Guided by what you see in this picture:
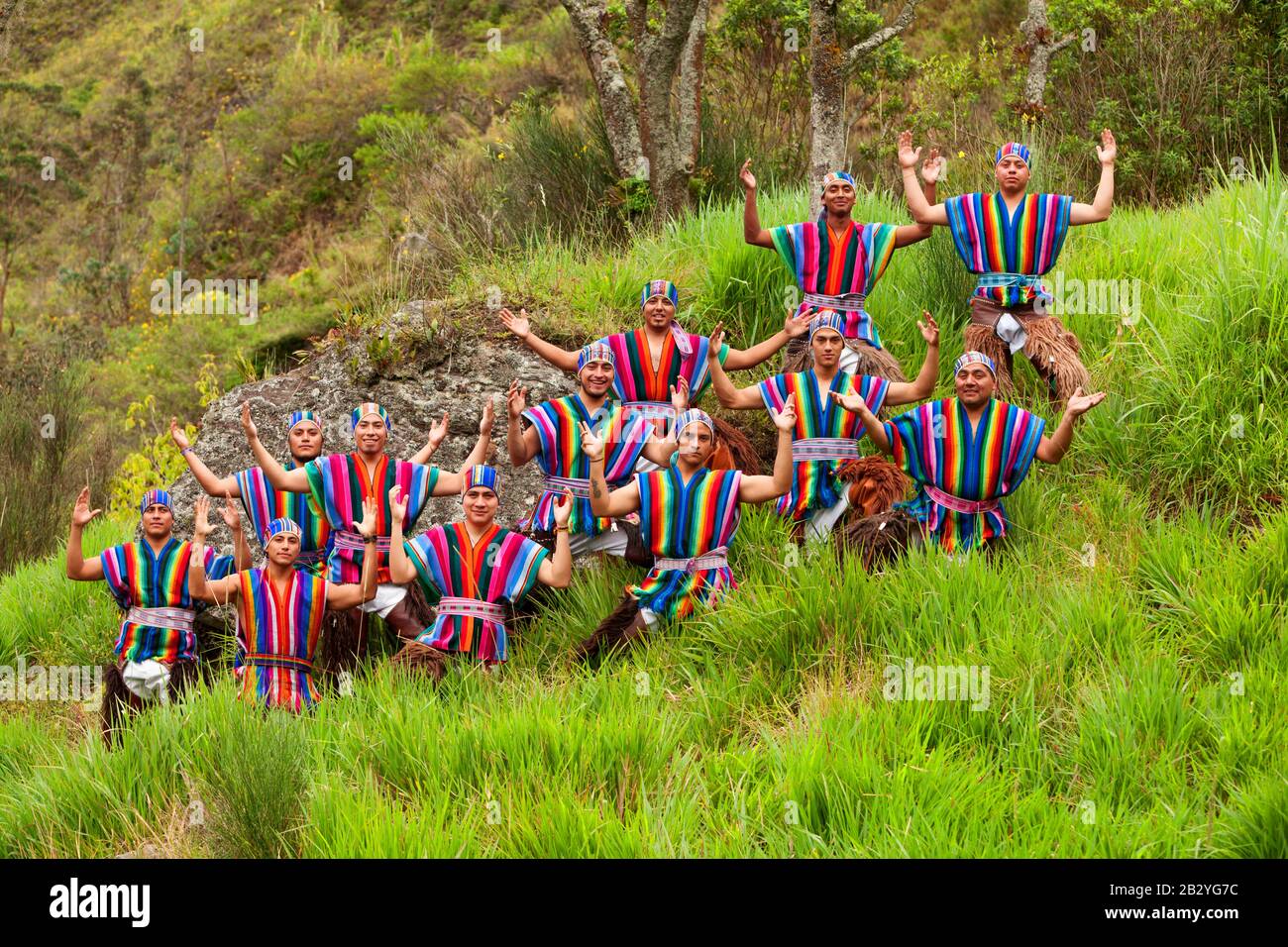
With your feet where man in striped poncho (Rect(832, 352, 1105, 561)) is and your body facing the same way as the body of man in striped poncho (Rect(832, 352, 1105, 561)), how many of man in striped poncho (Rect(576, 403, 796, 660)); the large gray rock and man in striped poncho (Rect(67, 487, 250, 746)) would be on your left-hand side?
0

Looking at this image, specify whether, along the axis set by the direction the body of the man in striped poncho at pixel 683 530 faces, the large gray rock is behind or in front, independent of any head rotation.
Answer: behind

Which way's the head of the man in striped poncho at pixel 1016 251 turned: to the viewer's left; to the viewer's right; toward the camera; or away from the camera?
toward the camera

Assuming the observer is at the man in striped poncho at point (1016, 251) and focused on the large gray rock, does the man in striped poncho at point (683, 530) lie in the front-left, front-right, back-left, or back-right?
front-left

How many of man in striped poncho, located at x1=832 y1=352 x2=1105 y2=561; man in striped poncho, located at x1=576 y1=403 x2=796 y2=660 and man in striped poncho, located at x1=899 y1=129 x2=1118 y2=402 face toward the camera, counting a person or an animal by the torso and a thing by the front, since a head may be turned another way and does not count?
3

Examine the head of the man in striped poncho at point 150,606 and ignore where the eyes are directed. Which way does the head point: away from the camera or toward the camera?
toward the camera

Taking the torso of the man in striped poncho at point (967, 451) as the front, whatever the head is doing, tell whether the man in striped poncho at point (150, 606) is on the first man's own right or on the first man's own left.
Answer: on the first man's own right

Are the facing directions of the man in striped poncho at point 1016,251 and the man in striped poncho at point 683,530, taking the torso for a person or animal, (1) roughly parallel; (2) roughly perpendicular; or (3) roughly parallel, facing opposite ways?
roughly parallel

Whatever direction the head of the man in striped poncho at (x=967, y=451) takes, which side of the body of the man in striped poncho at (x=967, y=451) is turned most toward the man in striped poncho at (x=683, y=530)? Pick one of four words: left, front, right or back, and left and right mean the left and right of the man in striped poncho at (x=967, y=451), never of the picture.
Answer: right

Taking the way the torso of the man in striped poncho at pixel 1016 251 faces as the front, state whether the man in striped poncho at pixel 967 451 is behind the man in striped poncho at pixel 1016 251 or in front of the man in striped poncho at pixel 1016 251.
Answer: in front

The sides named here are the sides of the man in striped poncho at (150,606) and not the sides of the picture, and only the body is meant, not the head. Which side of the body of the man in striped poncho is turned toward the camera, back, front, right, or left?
front

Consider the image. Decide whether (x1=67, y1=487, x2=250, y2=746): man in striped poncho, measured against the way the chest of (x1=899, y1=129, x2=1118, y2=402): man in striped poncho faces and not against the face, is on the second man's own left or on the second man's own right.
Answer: on the second man's own right

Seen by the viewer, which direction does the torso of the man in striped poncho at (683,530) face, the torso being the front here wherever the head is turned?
toward the camera

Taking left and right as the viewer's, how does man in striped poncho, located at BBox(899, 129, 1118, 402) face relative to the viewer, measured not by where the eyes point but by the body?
facing the viewer

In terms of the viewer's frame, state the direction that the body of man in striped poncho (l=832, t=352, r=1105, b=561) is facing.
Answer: toward the camera

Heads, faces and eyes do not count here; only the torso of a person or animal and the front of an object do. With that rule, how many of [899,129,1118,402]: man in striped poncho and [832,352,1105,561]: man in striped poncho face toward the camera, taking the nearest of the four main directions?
2

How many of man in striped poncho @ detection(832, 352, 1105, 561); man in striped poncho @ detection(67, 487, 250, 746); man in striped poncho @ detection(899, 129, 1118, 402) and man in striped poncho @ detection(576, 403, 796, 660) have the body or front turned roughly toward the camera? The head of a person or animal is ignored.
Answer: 4

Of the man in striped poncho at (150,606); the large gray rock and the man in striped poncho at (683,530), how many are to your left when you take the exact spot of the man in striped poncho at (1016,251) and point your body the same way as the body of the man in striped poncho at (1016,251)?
0
